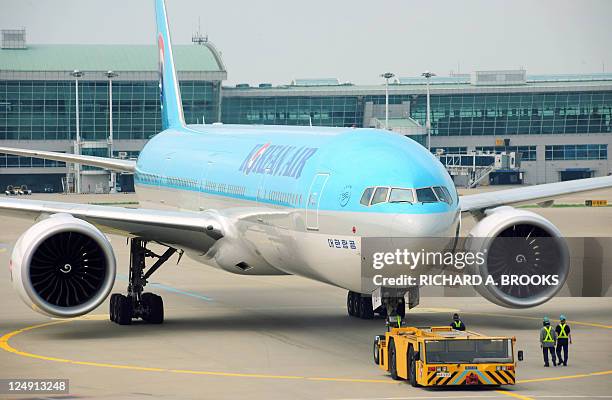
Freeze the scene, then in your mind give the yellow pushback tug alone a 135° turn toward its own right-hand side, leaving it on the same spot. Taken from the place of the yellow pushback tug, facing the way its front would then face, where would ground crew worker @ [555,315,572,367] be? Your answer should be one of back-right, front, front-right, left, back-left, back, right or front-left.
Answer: back-right

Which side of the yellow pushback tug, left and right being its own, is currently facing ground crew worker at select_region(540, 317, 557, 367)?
left
